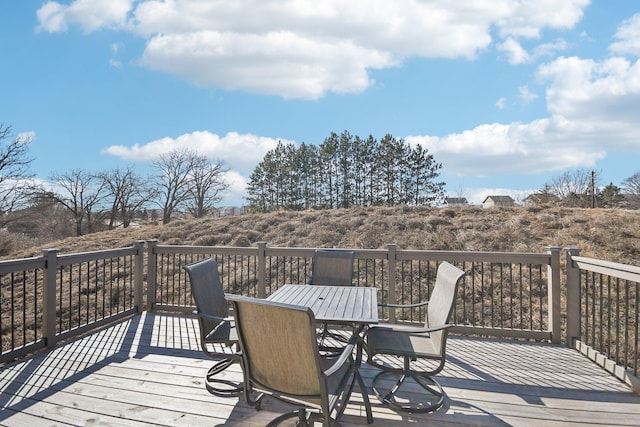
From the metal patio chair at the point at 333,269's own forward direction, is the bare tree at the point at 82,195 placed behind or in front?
behind

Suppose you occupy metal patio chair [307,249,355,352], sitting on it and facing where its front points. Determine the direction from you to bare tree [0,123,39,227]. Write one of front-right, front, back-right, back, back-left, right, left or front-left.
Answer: back-right

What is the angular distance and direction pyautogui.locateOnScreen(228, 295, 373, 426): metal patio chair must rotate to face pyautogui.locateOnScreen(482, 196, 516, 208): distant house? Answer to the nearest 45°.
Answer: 0° — it already faces it

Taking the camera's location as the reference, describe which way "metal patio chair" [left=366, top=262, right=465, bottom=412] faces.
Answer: facing to the left of the viewer

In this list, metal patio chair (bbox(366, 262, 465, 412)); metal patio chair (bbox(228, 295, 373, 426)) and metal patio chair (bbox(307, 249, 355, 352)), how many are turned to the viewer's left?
1

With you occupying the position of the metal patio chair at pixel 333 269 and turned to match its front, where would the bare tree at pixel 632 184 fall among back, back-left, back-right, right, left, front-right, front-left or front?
back-left

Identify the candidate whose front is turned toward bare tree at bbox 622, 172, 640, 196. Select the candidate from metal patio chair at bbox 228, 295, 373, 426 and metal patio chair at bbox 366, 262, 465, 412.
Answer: metal patio chair at bbox 228, 295, 373, 426

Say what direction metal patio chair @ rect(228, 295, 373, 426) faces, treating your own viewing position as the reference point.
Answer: facing away from the viewer and to the right of the viewer

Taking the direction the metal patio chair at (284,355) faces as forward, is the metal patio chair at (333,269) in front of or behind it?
in front

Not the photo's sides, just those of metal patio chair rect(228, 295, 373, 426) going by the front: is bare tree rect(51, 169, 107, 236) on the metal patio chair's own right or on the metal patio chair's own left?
on the metal patio chair's own left

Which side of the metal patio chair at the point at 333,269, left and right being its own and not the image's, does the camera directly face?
front

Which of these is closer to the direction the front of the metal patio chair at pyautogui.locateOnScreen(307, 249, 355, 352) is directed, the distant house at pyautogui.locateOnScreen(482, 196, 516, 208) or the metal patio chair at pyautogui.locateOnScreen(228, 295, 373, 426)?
the metal patio chair

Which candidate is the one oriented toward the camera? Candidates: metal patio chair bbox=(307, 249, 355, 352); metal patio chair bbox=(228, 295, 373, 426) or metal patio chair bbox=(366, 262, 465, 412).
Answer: metal patio chair bbox=(307, 249, 355, 352)
